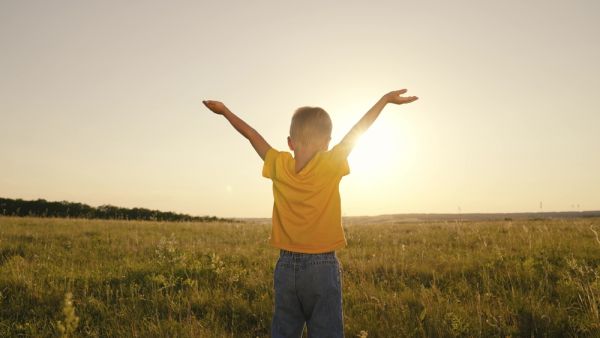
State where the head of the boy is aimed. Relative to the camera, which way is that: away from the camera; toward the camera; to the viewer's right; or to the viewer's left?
away from the camera

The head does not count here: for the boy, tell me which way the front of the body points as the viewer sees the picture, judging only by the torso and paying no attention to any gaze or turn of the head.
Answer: away from the camera
